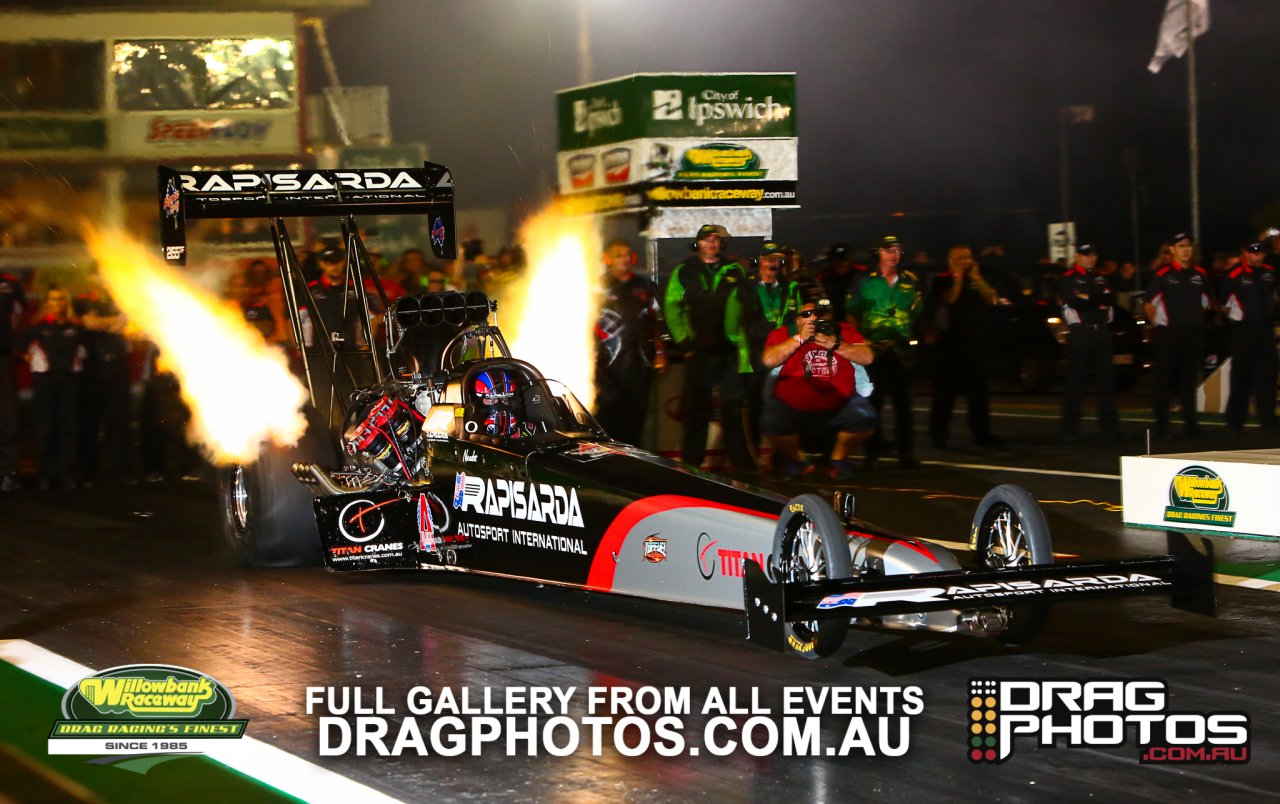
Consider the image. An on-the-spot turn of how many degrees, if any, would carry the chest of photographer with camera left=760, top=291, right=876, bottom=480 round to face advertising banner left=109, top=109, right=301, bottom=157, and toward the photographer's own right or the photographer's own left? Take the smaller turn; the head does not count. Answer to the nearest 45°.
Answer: approximately 135° to the photographer's own right

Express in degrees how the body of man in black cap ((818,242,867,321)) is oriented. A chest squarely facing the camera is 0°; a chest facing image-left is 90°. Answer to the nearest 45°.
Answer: approximately 0°

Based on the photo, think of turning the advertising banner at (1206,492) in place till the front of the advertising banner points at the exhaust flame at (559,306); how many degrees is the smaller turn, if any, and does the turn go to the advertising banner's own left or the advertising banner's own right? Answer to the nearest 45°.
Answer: approximately 90° to the advertising banner's own right

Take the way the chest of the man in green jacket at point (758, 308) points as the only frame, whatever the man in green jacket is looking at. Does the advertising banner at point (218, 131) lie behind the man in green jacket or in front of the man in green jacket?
behind

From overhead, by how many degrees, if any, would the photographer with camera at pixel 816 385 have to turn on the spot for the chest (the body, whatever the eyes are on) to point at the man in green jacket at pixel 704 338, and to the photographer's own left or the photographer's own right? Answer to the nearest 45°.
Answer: approximately 135° to the photographer's own right

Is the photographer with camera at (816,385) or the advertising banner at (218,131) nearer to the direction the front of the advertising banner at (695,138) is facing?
the photographer with camera

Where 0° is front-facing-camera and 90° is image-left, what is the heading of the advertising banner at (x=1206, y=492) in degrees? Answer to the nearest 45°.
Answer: approximately 0°
